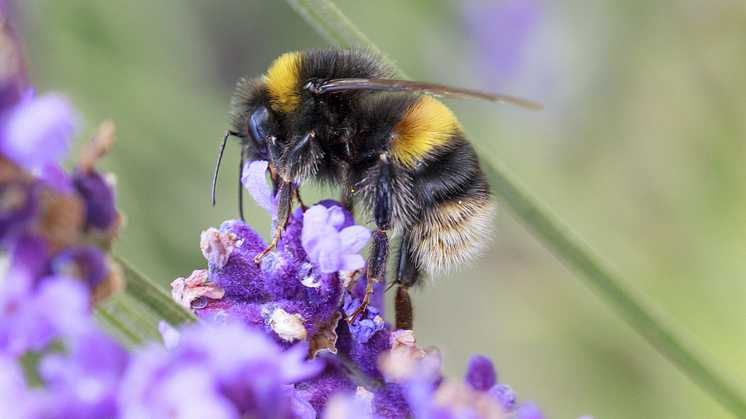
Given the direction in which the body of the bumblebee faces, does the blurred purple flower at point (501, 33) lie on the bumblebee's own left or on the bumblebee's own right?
on the bumblebee's own right

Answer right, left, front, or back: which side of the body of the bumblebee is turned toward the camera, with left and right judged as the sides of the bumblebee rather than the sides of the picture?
left

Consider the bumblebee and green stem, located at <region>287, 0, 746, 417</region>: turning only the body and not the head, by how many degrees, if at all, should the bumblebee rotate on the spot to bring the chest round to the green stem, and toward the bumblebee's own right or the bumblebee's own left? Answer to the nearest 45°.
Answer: approximately 180°

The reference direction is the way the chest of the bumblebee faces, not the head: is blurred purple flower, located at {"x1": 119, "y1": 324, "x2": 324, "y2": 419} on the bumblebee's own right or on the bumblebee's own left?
on the bumblebee's own left

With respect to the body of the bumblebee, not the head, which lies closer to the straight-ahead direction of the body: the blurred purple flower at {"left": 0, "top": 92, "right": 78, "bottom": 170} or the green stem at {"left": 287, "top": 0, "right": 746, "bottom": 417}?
the blurred purple flower

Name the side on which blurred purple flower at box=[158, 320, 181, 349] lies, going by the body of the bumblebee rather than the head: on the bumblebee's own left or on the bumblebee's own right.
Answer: on the bumblebee's own left
